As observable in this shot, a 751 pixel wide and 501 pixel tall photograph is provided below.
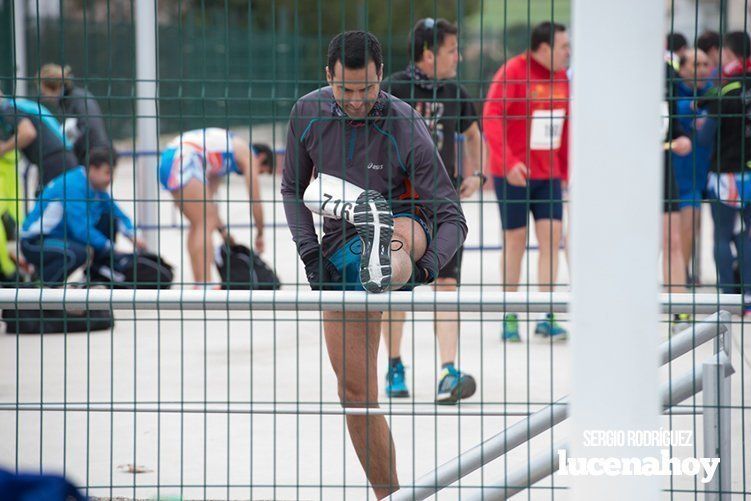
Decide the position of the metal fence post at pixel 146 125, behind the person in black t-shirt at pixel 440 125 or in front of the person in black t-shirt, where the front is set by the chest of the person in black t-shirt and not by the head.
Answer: behind

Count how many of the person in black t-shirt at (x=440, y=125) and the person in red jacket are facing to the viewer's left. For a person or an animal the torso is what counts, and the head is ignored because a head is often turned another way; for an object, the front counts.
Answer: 0

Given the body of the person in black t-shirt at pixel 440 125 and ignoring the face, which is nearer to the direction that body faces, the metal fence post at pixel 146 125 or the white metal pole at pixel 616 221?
the white metal pole

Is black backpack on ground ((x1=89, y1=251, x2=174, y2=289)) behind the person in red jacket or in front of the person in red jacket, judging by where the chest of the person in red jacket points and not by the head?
behind

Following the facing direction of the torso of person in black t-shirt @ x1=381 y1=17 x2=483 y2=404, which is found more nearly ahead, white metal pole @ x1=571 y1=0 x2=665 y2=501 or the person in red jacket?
the white metal pole

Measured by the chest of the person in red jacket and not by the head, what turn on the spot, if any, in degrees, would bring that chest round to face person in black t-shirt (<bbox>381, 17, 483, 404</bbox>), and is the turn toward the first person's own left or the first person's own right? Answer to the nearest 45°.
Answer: approximately 90° to the first person's own right

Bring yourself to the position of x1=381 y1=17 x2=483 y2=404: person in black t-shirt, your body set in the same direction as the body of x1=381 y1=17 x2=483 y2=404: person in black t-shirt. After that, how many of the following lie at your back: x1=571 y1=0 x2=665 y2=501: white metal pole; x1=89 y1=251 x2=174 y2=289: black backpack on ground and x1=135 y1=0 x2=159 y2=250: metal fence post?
2

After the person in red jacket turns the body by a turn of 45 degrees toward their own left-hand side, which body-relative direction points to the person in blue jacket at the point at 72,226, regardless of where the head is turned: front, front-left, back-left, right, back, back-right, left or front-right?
back

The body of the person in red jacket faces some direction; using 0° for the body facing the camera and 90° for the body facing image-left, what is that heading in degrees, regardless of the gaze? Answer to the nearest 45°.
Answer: approximately 315°

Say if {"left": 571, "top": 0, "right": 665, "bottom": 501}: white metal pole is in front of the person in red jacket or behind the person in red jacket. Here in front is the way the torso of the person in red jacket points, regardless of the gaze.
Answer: in front
